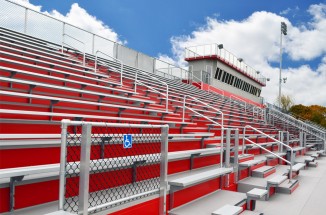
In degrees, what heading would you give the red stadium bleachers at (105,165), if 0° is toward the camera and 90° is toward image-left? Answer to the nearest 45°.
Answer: approximately 315°
